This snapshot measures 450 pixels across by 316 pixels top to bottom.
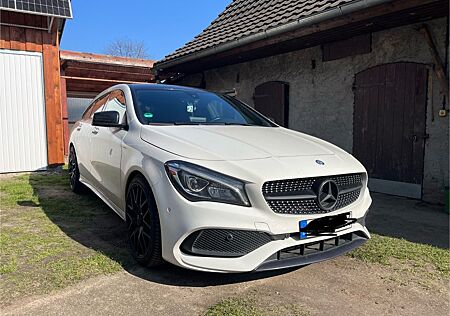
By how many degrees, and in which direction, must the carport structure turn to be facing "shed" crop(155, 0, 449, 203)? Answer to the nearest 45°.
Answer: approximately 45° to its left

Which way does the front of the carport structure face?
toward the camera

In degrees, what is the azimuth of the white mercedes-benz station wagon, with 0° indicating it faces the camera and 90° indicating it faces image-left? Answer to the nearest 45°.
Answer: approximately 315°

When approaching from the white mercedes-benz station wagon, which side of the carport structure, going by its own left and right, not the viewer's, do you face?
front

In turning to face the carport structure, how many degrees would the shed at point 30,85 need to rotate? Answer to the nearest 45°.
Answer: approximately 90° to its left

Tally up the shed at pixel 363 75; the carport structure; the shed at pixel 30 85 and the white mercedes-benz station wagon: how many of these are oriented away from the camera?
0

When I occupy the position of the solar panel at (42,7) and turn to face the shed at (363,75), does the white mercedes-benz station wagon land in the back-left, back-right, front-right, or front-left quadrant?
front-right

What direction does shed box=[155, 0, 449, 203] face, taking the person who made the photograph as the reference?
facing the viewer and to the left of the viewer

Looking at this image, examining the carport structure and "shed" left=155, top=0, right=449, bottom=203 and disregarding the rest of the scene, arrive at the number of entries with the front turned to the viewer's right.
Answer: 0

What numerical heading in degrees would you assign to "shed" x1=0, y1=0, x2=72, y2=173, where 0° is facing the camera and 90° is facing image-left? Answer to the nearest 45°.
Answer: approximately 315°

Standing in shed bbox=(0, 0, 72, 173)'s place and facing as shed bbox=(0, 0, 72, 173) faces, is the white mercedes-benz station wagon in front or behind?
in front

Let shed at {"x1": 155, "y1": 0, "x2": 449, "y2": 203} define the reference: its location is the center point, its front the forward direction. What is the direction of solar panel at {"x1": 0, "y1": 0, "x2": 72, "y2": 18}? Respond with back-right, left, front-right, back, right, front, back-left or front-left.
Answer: front-right

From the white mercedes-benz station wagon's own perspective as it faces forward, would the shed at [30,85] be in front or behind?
behind
